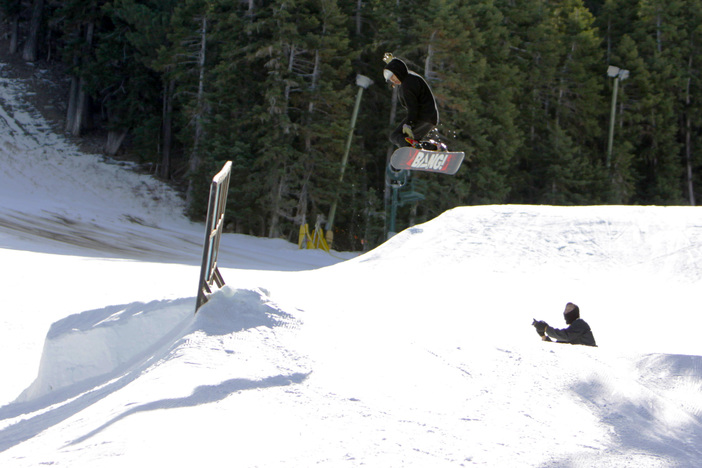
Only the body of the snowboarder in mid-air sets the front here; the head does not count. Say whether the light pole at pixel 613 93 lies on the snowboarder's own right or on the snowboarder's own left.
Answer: on the snowboarder's own right

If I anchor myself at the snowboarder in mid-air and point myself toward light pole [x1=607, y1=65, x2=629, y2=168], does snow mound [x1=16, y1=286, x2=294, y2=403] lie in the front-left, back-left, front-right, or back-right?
back-left

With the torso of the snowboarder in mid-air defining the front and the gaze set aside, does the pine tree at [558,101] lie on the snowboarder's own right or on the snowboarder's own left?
on the snowboarder's own right

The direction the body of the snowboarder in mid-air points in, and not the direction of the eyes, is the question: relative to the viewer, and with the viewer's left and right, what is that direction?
facing to the left of the viewer
